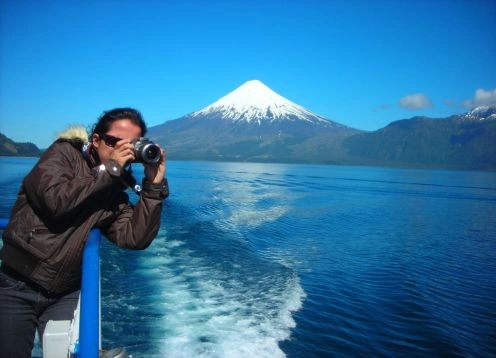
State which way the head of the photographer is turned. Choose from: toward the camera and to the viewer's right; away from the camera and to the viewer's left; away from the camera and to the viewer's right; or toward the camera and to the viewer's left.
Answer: toward the camera and to the viewer's right

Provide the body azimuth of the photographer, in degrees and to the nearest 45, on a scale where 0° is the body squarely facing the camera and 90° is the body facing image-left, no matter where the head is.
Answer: approximately 315°
